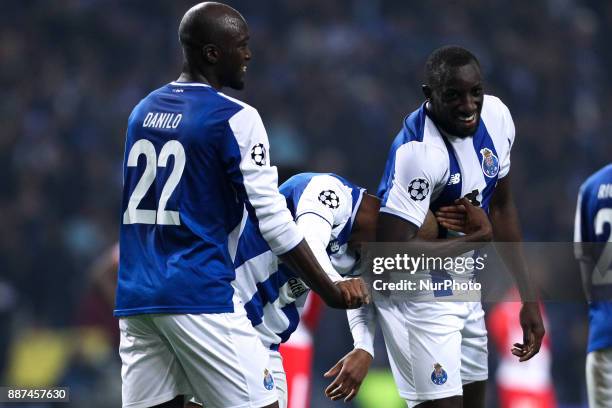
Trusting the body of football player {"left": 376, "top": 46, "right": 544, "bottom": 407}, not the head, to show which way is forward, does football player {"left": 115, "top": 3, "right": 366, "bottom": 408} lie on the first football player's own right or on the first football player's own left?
on the first football player's own right

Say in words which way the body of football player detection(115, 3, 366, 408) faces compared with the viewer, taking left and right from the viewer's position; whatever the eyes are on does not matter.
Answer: facing away from the viewer and to the right of the viewer

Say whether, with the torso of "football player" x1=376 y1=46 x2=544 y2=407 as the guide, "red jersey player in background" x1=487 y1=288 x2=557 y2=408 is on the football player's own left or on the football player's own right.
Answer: on the football player's own left

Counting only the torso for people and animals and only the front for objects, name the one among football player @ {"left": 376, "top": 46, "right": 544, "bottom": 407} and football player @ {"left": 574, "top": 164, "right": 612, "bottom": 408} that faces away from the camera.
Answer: football player @ {"left": 574, "top": 164, "right": 612, "bottom": 408}

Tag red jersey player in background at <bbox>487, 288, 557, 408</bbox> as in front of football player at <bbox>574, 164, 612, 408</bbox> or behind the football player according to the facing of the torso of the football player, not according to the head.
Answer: in front

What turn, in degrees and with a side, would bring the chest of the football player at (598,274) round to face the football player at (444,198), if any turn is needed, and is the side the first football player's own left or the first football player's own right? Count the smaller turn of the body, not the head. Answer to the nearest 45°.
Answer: approximately 135° to the first football player's own left

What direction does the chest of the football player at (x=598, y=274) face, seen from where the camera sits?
away from the camera

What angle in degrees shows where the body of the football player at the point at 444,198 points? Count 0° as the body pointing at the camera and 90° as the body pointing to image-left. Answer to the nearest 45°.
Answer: approximately 315°

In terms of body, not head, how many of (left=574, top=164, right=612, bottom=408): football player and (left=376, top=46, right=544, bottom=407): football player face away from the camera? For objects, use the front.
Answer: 1

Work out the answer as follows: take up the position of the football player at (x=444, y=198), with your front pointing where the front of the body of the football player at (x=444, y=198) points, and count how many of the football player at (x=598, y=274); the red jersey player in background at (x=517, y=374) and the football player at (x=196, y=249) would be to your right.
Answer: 1

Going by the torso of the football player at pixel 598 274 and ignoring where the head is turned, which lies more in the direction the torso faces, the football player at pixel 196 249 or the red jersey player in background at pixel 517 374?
the red jersey player in background
